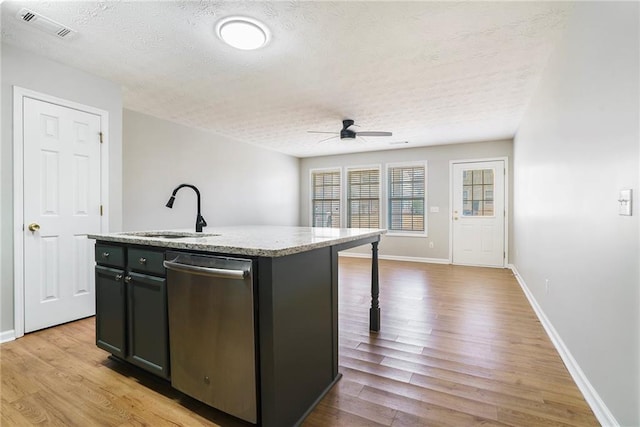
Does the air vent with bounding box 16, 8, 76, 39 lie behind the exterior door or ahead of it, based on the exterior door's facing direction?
ahead

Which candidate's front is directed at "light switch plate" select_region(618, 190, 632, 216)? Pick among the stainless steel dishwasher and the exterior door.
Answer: the exterior door

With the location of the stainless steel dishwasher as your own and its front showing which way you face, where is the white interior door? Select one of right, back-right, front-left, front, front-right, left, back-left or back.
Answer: right

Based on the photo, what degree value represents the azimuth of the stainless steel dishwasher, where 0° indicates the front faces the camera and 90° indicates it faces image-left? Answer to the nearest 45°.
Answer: approximately 45°

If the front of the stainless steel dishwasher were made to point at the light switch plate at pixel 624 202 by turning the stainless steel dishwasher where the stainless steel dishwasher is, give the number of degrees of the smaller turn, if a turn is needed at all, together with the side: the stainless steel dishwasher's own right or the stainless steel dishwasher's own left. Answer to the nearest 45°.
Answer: approximately 90° to the stainless steel dishwasher's own left

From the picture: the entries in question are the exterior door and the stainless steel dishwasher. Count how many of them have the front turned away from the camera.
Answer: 0

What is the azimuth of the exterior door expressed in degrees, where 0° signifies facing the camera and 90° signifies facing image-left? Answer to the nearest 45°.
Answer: approximately 0°

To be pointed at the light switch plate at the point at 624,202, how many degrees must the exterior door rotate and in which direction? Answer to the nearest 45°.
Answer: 0° — it already faces it

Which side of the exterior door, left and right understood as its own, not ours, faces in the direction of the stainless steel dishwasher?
front

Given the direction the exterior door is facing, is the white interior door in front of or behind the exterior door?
in front
